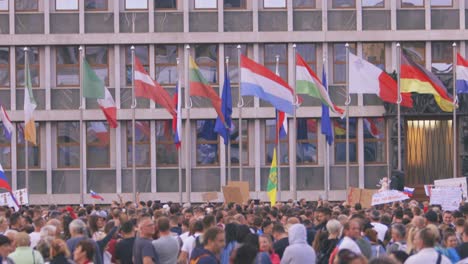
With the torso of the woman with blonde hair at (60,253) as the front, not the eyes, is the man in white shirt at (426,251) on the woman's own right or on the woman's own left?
on the woman's own right

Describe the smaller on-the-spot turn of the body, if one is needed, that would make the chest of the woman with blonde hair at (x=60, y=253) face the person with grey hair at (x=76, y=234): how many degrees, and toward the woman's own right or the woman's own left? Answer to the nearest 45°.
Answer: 0° — they already face them

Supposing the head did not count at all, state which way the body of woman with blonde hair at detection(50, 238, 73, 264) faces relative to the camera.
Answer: away from the camera

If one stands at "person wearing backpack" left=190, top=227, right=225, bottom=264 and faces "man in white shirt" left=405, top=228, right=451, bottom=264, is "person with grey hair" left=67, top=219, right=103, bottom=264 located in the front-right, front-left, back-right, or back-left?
back-left

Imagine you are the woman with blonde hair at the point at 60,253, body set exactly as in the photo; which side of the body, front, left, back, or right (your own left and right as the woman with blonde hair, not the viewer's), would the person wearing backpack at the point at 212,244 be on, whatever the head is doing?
right

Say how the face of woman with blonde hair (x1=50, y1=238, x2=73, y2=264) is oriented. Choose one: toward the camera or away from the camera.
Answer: away from the camera

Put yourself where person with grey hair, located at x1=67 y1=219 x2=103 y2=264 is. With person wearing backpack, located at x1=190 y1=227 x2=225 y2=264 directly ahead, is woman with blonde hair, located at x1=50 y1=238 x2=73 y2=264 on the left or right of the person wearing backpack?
right
